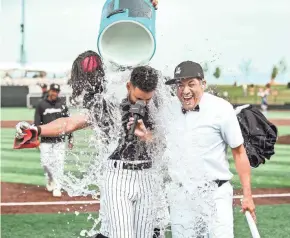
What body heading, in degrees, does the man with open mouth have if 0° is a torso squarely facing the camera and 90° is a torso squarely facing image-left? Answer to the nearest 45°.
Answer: approximately 45°

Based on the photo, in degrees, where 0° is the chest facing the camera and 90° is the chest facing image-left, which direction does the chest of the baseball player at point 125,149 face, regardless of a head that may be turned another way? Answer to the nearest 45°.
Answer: approximately 0°

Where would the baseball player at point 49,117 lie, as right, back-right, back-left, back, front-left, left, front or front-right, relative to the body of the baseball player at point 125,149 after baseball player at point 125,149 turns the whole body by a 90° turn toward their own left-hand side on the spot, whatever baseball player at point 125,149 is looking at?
left
